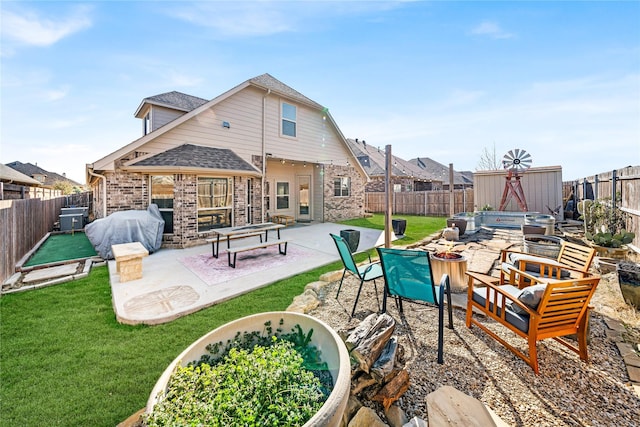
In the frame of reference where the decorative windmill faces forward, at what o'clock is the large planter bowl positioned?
The large planter bowl is roughly at 12 o'clock from the decorative windmill.

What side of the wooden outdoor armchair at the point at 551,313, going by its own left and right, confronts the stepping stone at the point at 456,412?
left

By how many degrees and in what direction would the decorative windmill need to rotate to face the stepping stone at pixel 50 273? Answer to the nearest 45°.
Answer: approximately 45° to its right

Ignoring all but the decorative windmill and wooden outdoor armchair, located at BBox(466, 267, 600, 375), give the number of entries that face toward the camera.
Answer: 1

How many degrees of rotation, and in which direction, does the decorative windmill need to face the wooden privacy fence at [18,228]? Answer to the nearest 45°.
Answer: approximately 45° to its right

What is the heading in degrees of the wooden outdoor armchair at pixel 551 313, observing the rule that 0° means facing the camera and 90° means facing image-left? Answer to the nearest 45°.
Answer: approximately 135°

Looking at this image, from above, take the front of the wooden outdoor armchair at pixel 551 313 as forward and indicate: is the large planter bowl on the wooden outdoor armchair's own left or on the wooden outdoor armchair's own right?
on the wooden outdoor armchair's own left

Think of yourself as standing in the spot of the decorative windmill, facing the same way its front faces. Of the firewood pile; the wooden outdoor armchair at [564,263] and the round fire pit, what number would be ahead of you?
3
